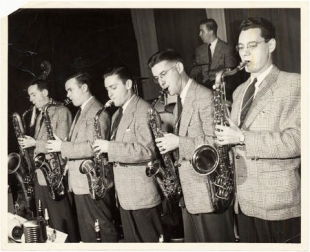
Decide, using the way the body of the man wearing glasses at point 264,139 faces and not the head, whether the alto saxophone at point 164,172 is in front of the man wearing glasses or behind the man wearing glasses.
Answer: in front

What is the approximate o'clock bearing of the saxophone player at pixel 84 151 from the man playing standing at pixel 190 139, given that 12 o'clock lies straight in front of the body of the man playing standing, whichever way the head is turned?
The saxophone player is roughly at 2 o'clock from the man playing standing.

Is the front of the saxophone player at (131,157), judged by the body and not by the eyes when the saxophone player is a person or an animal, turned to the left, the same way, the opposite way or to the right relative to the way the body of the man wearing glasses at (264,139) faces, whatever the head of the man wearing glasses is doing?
the same way

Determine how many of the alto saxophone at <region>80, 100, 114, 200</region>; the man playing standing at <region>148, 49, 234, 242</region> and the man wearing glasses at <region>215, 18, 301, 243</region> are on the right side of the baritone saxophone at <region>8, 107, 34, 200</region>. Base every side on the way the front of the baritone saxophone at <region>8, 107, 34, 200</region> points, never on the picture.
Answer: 0

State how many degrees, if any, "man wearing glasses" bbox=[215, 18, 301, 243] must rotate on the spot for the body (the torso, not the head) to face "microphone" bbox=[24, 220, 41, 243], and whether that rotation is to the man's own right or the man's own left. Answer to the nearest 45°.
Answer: approximately 45° to the man's own right

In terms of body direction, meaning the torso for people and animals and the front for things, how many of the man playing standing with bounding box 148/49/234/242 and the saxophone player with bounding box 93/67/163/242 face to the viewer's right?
0

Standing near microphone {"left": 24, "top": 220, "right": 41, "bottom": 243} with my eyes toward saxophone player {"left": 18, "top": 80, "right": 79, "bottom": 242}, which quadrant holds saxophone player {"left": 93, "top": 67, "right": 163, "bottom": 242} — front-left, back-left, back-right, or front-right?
front-right

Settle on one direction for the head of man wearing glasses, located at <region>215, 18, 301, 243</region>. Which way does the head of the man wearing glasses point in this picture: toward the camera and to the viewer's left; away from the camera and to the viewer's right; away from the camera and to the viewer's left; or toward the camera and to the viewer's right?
toward the camera and to the viewer's left

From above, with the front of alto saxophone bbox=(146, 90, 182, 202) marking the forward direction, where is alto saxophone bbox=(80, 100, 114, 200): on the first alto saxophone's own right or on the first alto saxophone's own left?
on the first alto saxophone's own right

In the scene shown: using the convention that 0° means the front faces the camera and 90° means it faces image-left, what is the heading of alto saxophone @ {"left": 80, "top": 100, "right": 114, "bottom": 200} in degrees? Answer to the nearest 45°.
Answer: approximately 45°

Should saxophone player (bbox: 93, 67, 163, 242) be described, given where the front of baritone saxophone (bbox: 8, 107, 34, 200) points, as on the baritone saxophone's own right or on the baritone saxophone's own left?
on the baritone saxophone's own left

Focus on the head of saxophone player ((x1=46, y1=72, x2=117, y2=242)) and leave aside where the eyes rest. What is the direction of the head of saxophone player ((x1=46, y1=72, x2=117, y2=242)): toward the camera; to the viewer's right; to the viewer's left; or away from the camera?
to the viewer's left

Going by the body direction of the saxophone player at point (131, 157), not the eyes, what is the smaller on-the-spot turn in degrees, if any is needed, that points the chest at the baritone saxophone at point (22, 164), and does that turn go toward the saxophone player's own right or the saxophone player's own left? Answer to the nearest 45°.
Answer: approximately 45° to the saxophone player's own right

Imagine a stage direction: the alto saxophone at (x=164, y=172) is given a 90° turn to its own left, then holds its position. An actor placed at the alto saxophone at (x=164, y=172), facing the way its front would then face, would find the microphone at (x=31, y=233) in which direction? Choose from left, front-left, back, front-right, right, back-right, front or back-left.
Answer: back-right

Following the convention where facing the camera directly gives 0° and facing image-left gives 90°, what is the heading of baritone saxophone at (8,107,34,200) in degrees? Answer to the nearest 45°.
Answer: approximately 45°

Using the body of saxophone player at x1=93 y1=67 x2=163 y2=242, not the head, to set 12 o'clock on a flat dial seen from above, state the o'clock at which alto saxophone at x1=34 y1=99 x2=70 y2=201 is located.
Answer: The alto saxophone is roughly at 2 o'clock from the saxophone player.

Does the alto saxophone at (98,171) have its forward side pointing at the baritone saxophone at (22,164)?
no

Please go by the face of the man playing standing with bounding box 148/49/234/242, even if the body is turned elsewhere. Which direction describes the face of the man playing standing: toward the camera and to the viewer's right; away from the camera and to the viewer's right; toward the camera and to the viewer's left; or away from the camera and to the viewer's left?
toward the camera and to the viewer's left

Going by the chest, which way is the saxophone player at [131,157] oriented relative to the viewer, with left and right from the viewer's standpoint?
facing the viewer and to the left of the viewer

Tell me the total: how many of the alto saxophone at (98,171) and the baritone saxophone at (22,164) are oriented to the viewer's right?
0

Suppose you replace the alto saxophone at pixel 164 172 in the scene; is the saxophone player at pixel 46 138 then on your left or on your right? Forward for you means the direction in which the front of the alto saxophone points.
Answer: on your right
